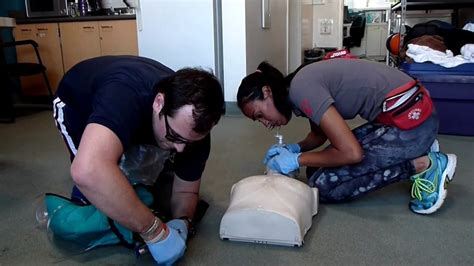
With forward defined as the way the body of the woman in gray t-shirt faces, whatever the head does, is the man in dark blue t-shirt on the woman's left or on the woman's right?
on the woman's left

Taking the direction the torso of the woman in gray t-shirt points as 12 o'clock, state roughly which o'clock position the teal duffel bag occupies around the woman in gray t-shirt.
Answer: The teal duffel bag is roughly at 11 o'clock from the woman in gray t-shirt.

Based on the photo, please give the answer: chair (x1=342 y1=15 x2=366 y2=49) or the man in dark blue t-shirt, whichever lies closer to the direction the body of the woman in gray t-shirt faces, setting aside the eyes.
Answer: the man in dark blue t-shirt

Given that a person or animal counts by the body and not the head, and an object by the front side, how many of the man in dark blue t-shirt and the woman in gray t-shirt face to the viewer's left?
1

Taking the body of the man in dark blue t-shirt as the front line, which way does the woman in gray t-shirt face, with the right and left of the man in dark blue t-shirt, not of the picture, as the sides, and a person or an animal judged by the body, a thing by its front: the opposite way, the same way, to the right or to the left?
the opposite way

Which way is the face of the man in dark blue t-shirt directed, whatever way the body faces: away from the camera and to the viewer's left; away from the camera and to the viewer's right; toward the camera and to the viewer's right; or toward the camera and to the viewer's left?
toward the camera and to the viewer's right

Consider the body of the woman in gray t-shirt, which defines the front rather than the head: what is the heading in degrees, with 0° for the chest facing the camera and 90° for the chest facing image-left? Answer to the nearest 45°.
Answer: approximately 90°

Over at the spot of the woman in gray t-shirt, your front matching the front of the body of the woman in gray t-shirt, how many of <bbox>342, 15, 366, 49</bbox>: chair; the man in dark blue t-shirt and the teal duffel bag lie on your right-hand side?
1

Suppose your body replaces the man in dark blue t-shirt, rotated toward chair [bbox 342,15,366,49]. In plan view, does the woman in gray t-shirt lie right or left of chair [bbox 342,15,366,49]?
right

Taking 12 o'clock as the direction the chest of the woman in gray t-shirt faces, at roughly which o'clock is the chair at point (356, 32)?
The chair is roughly at 3 o'clock from the woman in gray t-shirt.
